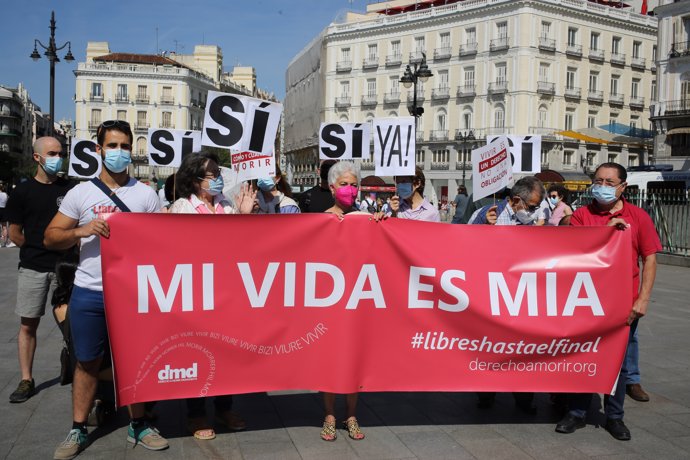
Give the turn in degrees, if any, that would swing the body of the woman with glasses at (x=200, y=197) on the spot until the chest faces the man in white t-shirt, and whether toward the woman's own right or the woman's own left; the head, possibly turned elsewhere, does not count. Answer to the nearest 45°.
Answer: approximately 135° to the woman's own right

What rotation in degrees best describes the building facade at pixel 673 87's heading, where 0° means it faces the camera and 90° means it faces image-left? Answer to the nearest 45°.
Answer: approximately 45°

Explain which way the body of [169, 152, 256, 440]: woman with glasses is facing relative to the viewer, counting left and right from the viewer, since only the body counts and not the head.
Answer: facing the viewer and to the right of the viewer

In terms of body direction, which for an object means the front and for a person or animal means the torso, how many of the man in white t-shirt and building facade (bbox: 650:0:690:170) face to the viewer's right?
0

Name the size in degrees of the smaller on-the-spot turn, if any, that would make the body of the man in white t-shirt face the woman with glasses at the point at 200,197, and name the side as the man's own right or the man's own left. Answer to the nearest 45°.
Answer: approximately 90° to the man's own left

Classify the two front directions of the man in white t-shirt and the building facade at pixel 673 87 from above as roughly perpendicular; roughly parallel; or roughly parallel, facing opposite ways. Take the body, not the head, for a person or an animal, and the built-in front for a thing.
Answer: roughly perpendicular

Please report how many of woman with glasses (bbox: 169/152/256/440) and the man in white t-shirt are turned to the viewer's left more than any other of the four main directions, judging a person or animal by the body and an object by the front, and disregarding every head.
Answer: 0

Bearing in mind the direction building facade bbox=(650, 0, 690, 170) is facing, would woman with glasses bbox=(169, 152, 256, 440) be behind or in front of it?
in front

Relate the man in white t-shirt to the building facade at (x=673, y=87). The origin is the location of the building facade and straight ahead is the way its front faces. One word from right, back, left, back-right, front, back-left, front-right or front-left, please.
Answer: front-left

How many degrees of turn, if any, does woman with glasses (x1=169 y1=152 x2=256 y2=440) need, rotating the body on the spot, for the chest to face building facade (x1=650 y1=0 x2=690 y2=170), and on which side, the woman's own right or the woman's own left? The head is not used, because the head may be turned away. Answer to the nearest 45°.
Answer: approximately 90° to the woman's own left

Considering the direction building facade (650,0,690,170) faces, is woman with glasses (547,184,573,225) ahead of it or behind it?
ahead
